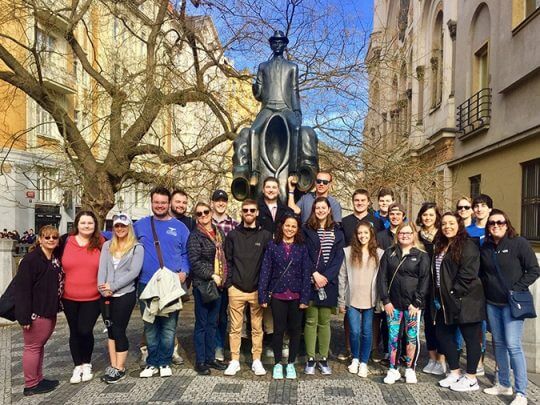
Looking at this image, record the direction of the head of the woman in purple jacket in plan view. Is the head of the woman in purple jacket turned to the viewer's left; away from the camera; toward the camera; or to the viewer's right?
toward the camera

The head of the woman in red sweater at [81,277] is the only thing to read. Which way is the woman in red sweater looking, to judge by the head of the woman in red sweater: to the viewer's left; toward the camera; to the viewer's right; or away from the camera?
toward the camera

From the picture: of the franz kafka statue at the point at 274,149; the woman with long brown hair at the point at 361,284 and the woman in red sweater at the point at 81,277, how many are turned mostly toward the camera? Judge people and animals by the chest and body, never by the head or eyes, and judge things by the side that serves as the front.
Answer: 3

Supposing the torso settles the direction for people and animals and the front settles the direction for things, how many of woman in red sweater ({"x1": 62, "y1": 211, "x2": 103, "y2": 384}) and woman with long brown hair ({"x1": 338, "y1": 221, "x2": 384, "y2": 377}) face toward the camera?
2

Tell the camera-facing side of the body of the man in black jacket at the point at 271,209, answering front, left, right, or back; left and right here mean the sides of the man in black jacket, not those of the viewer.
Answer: front

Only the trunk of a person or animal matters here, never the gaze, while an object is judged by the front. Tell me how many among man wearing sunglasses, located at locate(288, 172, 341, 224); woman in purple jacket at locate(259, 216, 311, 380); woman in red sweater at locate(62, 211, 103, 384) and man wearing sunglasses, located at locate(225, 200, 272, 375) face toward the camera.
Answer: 4

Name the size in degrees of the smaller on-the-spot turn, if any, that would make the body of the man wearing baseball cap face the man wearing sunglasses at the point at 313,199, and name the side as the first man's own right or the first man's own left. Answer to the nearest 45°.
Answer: approximately 90° to the first man's own left

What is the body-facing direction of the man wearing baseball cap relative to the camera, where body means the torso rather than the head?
toward the camera

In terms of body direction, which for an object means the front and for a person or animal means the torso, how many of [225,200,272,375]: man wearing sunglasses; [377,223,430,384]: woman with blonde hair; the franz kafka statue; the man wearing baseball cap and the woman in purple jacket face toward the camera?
5

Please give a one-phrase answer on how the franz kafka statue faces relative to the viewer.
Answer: facing the viewer

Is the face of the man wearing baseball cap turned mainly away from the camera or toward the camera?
toward the camera

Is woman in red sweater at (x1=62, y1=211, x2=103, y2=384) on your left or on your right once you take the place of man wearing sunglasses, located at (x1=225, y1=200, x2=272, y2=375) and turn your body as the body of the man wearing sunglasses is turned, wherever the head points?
on your right

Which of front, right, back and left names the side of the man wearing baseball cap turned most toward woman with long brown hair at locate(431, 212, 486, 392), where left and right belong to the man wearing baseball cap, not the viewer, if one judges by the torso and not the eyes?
left
